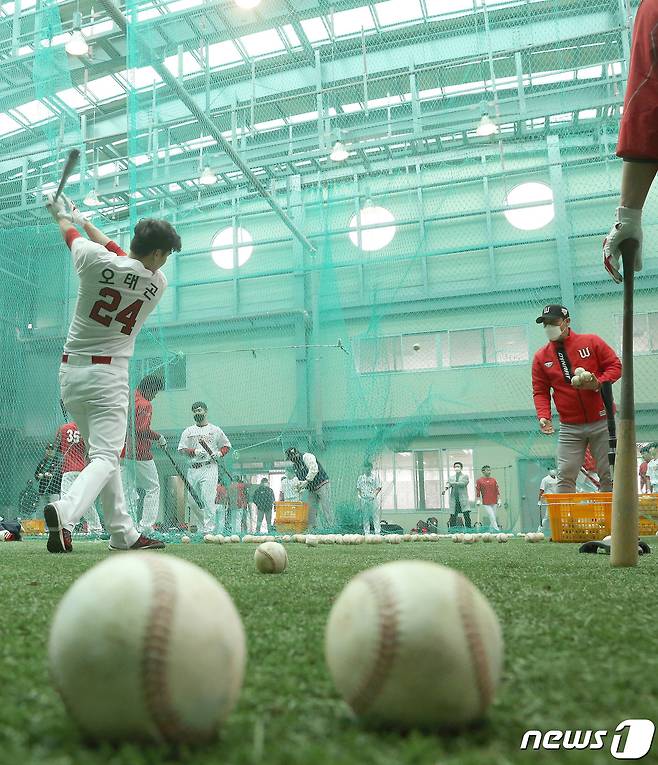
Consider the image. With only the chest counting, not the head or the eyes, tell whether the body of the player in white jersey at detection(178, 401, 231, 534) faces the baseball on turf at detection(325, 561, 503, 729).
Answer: yes

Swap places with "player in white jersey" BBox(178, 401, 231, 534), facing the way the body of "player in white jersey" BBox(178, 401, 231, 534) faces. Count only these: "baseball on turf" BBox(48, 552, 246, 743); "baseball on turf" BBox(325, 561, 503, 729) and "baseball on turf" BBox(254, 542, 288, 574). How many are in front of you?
3

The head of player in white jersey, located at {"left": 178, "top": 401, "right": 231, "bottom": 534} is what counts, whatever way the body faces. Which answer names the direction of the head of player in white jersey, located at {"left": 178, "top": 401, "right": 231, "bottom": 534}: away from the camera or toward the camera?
toward the camera

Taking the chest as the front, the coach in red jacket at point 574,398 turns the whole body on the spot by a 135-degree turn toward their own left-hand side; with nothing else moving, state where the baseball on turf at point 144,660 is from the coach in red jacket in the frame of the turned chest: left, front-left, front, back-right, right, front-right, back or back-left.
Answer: right

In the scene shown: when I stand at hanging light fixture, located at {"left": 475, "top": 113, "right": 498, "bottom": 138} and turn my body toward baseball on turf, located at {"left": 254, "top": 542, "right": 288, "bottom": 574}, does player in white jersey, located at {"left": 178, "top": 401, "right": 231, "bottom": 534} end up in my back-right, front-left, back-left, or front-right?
front-right

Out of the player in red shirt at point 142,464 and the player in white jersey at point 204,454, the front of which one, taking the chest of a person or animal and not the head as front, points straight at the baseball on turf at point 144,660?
the player in white jersey

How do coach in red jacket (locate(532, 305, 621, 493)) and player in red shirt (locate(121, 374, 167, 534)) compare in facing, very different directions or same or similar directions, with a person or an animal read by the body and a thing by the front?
very different directions

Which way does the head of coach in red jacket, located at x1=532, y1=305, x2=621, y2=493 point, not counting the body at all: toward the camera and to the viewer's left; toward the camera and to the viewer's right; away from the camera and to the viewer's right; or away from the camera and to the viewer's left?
toward the camera and to the viewer's left

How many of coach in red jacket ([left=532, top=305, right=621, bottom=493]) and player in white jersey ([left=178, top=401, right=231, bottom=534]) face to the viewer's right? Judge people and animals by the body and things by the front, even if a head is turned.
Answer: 0

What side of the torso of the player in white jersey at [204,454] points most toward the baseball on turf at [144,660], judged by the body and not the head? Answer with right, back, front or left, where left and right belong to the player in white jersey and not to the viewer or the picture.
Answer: front

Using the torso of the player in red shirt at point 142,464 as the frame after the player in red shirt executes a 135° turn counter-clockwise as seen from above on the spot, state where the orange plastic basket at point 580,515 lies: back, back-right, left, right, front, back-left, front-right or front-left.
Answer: back

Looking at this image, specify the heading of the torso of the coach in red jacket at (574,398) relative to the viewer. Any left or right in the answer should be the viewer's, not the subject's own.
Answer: facing the viewer and to the left of the viewer

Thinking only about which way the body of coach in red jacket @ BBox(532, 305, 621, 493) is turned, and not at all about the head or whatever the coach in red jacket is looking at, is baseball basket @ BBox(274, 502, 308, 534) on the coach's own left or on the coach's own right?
on the coach's own right

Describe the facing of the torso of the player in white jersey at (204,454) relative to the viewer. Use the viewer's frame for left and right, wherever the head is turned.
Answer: facing the viewer

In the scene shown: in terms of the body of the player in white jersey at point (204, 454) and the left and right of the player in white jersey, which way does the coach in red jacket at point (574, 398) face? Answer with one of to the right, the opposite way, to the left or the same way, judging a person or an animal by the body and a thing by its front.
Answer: to the right

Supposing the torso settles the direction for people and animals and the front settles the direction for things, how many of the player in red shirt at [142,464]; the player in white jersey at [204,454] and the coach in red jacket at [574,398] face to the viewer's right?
1
